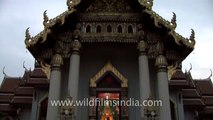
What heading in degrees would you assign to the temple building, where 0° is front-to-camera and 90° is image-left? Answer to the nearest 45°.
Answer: approximately 0°
